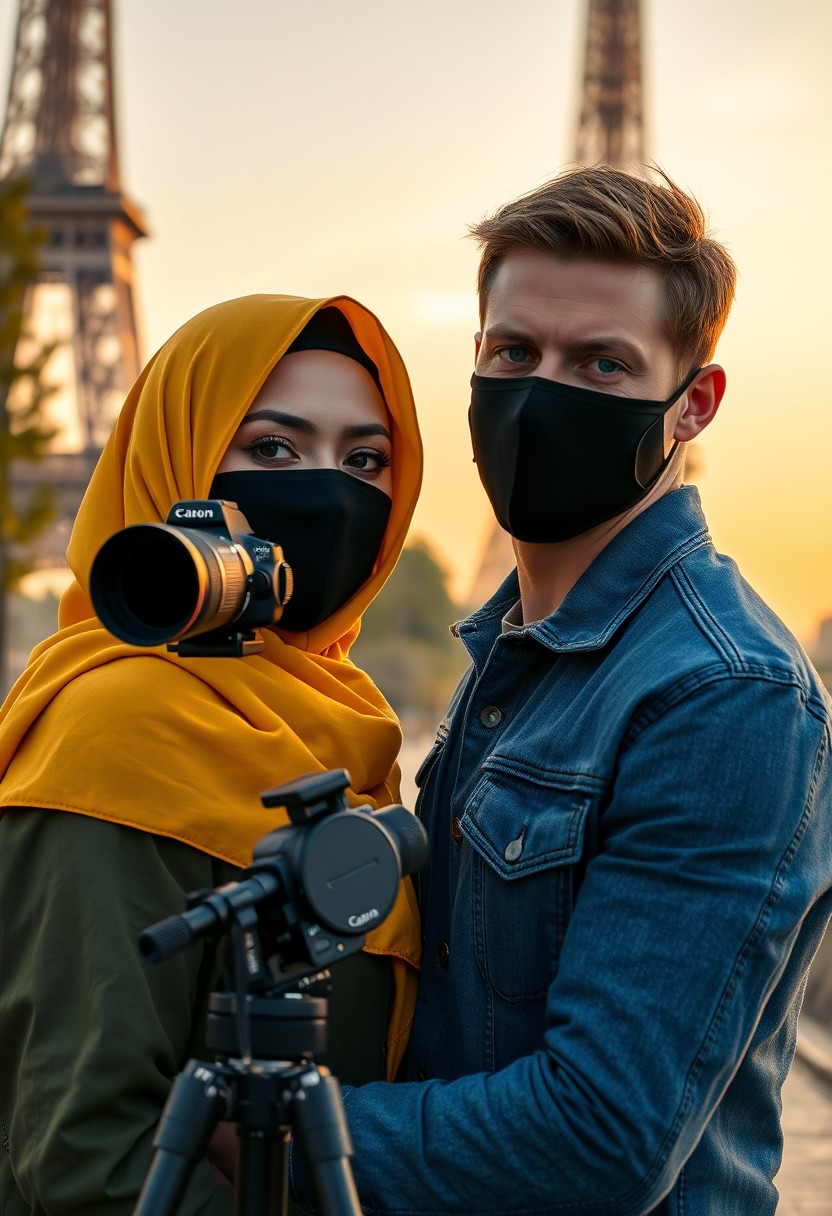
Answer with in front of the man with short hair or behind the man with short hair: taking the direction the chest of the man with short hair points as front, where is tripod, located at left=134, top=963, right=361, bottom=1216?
in front

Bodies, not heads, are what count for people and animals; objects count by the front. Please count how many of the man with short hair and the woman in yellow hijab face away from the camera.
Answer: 0

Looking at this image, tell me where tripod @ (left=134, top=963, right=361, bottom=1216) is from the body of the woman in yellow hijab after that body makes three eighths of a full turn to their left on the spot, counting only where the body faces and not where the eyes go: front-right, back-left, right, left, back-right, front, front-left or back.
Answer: back

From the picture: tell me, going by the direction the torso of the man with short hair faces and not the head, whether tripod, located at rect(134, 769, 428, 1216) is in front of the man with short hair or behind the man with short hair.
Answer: in front

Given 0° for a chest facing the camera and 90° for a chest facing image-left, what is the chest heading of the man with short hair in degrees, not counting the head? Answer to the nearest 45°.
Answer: approximately 45°

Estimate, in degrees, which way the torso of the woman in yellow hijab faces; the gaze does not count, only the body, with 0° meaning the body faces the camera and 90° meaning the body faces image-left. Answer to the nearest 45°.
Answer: approximately 315°
